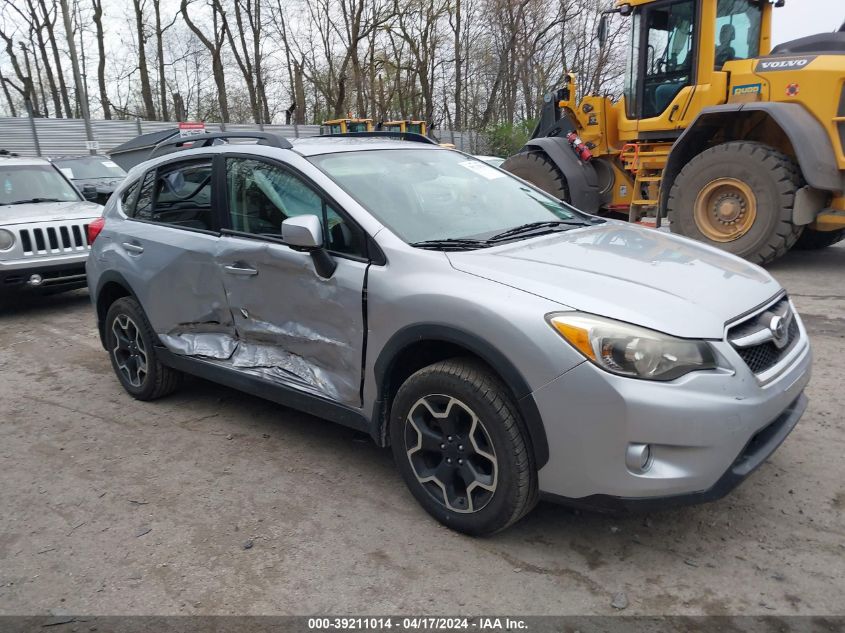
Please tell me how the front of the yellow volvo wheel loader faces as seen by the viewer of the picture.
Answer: facing away from the viewer and to the left of the viewer

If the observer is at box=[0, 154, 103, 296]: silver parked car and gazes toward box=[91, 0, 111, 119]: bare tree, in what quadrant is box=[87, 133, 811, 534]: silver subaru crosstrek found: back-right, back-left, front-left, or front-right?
back-right

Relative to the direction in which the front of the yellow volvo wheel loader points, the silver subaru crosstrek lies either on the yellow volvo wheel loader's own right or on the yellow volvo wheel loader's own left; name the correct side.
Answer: on the yellow volvo wheel loader's own left

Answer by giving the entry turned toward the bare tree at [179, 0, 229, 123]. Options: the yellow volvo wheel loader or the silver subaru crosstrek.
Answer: the yellow volvo wheel loader

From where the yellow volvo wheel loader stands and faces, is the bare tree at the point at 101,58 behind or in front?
in front

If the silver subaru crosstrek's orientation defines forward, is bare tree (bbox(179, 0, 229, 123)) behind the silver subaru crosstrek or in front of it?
behind

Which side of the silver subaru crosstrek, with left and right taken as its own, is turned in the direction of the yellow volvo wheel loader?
left

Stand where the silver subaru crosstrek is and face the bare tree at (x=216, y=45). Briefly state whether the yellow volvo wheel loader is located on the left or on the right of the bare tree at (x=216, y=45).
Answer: right

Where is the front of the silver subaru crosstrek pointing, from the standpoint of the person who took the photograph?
facing the viewer and to the right of the viewer

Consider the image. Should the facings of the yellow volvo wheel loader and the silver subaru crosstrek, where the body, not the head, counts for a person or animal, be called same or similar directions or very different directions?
very different directions

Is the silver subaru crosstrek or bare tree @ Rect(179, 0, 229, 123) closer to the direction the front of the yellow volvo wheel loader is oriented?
the bare tree
